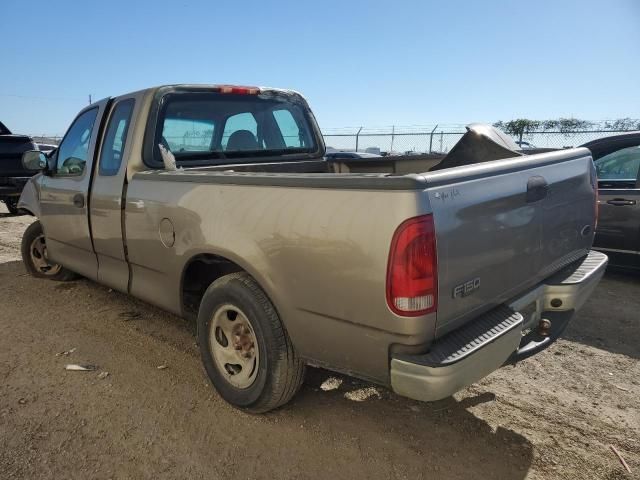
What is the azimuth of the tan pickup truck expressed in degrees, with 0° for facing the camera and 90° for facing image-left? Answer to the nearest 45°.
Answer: approximately 135°

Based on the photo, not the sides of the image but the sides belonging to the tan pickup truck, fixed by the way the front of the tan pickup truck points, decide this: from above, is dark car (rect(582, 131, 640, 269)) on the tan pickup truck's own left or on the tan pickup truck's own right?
on the tan pickup truck's own right

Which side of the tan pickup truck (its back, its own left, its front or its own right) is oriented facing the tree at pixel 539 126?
right

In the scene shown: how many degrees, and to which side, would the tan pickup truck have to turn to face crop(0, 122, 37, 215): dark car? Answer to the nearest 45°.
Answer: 0° — it already faces it

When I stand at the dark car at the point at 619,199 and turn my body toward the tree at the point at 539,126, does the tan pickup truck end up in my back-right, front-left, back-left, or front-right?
back-left
